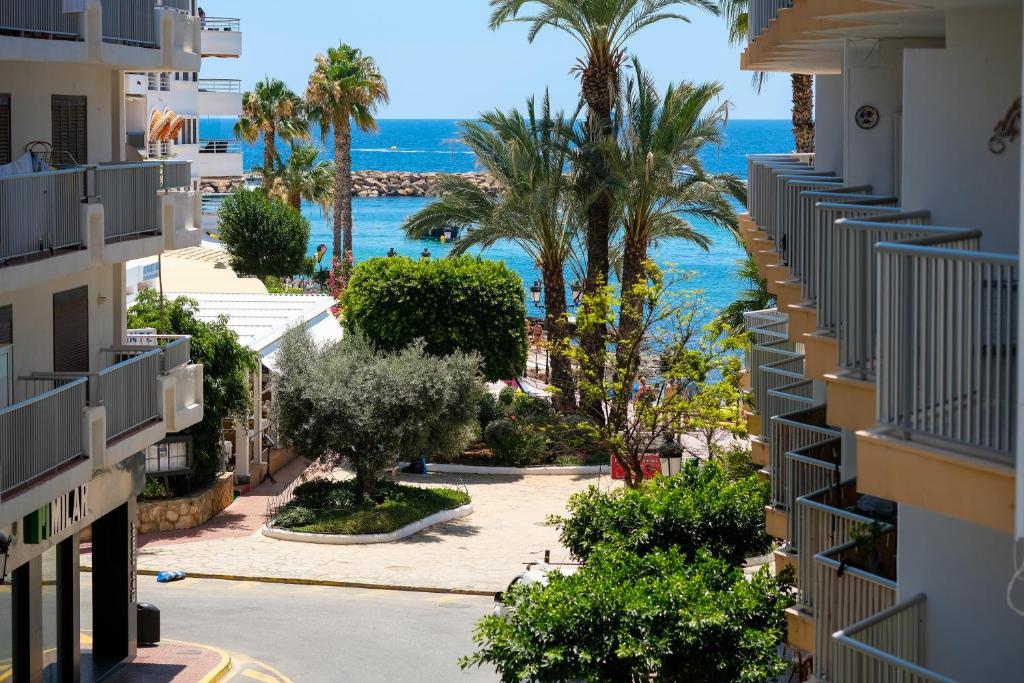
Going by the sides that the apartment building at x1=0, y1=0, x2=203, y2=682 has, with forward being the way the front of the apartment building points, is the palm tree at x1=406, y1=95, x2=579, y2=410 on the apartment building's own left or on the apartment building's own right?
on the apartment building's own left

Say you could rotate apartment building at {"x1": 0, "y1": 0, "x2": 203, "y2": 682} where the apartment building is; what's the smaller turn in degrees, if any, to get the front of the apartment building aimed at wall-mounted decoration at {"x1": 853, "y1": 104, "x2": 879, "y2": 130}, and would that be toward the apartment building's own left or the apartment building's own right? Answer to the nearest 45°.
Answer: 0° — it already faces it

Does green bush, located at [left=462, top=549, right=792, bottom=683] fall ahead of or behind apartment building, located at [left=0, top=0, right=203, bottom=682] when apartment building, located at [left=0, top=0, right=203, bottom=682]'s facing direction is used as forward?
ahead

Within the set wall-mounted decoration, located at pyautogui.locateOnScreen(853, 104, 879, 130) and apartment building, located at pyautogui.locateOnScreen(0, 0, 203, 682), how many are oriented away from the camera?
0

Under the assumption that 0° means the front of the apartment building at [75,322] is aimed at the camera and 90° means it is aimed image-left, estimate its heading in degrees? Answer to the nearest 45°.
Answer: approximately 315°

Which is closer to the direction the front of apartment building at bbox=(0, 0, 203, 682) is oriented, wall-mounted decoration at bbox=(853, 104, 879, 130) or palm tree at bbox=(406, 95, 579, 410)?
the wall-mounted decoration
